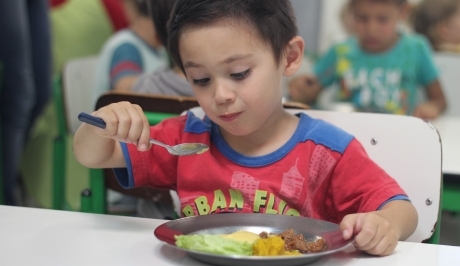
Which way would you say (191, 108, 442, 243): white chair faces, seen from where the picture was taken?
facing the viewer

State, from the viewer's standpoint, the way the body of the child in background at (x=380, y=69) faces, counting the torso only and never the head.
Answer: toward the camera

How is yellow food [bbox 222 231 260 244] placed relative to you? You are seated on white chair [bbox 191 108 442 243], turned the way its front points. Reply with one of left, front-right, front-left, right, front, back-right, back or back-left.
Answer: front-right

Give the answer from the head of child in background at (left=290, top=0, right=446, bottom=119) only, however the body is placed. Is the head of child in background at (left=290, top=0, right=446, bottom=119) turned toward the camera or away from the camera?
toward the camera

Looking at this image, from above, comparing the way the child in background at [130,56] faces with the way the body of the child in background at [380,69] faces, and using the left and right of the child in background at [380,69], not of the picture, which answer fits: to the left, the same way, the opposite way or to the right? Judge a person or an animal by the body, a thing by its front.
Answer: to the left

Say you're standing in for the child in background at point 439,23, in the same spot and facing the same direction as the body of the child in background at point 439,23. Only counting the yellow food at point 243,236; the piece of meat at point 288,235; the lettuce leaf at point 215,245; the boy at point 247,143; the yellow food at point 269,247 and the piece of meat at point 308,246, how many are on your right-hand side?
6

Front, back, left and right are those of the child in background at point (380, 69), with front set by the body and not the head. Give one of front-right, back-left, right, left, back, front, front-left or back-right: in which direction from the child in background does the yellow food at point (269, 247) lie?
front

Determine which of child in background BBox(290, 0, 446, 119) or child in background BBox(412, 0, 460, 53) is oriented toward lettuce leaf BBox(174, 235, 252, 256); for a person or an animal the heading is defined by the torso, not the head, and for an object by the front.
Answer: child in background BBox(290, 0, 446, 119)

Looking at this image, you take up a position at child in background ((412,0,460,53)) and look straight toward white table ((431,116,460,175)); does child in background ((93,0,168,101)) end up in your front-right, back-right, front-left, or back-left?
front-right

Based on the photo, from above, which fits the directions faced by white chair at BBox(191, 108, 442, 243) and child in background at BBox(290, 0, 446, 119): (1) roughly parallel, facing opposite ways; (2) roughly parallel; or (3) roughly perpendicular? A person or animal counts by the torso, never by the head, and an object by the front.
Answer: roughly parallel

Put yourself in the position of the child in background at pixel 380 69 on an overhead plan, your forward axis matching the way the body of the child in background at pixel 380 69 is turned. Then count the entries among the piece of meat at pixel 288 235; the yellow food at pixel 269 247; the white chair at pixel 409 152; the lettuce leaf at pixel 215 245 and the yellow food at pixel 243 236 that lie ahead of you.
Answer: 5
